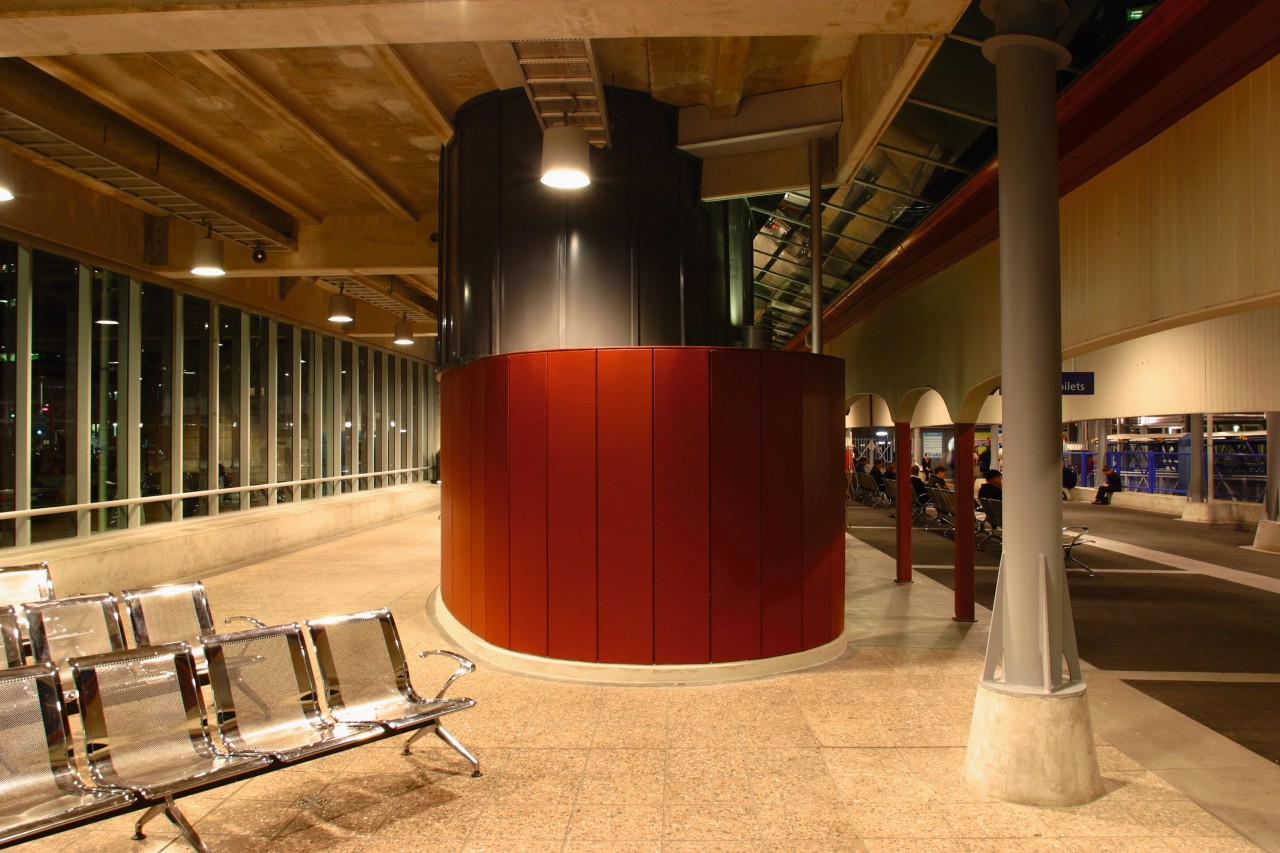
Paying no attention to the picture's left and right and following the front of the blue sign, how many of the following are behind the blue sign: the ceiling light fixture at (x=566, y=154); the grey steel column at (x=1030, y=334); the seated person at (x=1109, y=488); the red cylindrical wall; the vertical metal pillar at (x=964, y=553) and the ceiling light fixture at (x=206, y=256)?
1

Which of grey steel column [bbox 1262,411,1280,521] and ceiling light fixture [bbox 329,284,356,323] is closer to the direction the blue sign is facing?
the ceiling light fixture

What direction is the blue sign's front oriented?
toward the camera

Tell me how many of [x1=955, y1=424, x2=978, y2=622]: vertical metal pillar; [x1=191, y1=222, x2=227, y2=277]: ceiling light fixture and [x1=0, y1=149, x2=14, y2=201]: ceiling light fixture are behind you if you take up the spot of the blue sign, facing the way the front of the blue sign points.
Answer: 0

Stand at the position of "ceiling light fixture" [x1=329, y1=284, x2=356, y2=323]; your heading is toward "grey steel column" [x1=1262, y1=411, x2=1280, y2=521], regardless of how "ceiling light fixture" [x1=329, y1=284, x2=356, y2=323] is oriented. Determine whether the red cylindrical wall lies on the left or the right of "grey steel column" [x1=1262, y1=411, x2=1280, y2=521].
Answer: right

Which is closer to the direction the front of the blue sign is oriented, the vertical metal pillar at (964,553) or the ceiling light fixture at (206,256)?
the vertical metal pillar

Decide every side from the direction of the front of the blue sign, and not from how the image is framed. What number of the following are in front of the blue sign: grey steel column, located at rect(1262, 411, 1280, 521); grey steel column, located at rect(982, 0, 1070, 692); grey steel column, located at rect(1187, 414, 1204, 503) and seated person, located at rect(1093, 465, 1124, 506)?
1

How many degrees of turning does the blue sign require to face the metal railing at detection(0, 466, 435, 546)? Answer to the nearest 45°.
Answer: approximately 45° to its right

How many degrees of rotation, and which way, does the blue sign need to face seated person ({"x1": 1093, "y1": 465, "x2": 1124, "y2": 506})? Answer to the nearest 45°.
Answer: approximately 180°

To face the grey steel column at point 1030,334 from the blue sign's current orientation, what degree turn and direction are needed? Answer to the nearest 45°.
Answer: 0° — it already faces it

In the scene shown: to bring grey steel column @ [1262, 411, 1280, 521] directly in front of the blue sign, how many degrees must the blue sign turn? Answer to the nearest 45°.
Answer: approximately 135° to its left

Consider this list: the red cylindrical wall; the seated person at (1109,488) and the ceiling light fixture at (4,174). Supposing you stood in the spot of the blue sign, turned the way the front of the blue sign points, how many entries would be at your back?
1

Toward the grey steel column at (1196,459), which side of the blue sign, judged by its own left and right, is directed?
back

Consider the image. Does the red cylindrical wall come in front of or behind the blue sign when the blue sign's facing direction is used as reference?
in front

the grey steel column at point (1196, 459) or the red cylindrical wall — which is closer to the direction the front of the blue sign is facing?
the red cylindrical wall

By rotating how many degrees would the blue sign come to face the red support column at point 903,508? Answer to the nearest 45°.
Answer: approximately 45° to its right

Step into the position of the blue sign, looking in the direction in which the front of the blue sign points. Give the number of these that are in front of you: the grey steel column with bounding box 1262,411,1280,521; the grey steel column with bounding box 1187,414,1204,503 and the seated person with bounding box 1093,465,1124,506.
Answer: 0

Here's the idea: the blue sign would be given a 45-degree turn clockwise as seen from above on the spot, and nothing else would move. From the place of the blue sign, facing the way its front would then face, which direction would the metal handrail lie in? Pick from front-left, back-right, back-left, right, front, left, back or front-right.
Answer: front
